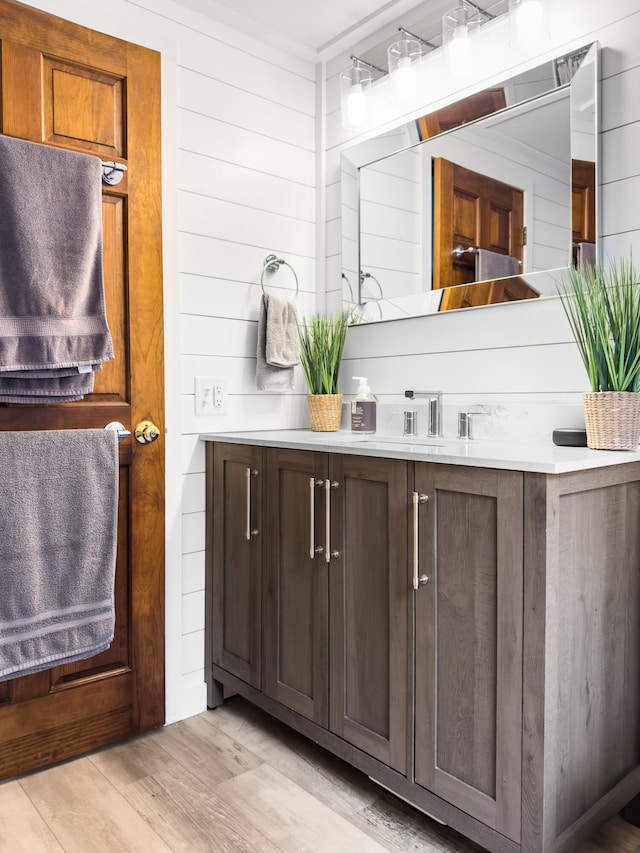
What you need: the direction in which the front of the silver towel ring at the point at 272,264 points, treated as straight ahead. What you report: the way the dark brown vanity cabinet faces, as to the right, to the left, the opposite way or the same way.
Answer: to the right

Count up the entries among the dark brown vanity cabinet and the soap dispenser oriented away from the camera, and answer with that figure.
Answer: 0

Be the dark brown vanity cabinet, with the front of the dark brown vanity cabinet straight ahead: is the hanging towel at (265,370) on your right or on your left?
on your right

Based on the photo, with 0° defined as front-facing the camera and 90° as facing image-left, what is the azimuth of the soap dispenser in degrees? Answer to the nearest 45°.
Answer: approximately 45°

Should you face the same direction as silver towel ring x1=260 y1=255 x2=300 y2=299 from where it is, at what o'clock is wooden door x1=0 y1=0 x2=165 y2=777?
The wooden door is roughly at 3 o'clock from the silver towel ring.

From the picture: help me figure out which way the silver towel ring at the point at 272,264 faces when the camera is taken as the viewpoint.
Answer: facing the viewer and to the right of the viewer

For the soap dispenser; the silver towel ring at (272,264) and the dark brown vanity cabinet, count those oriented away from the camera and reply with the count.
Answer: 0

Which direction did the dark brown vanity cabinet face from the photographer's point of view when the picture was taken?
facing the viewer and to the left of the viewer

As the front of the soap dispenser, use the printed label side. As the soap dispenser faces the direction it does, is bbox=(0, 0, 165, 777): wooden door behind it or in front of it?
in front

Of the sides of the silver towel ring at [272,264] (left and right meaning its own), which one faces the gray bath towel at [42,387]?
right

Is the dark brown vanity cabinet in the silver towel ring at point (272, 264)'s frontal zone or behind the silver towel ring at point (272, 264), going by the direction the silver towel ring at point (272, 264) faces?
frontal zone
